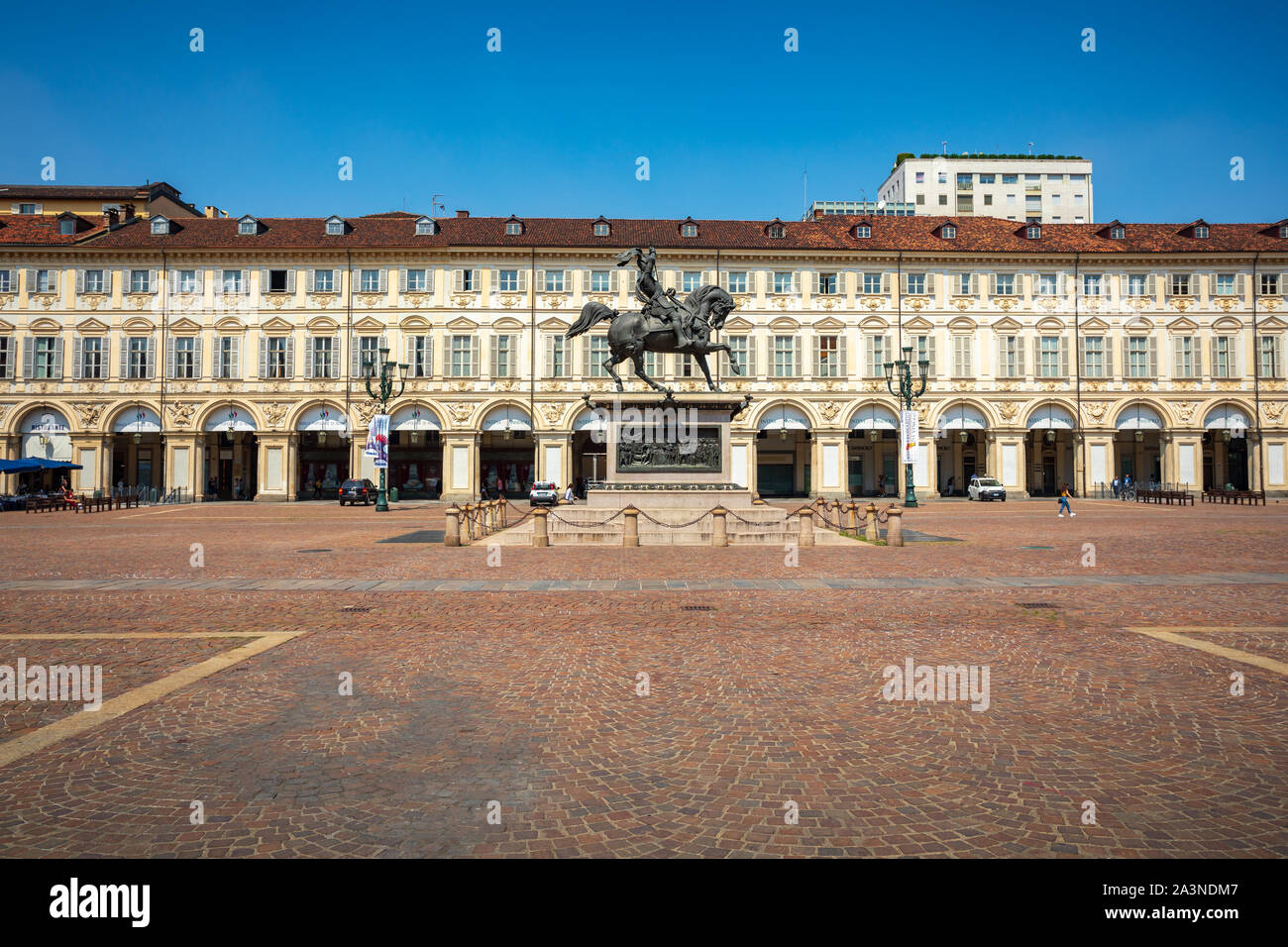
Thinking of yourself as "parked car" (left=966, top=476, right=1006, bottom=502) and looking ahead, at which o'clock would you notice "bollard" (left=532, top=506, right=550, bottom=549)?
The bollard is roughly at 2 o'clock from the parked car.

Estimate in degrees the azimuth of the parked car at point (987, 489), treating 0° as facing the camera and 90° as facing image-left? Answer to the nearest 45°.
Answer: approximately 315°

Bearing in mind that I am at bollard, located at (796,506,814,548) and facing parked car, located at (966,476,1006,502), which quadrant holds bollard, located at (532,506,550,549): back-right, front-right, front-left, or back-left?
back-left

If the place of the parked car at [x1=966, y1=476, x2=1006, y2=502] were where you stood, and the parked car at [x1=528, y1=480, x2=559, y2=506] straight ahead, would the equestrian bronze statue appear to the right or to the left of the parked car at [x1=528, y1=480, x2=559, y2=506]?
left

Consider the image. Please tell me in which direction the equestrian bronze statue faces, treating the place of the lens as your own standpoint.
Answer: facing to the right of the viewer

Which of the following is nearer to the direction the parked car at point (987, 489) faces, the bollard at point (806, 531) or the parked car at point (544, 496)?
the bollard

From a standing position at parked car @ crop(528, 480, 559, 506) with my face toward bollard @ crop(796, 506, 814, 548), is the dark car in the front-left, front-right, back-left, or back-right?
back-right

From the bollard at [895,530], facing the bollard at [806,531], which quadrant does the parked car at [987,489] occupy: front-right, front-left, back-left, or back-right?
back-right

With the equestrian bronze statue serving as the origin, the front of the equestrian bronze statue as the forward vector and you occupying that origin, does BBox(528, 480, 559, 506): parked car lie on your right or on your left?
on your left
